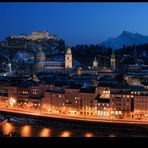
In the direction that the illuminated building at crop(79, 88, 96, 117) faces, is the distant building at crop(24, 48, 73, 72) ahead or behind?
behind

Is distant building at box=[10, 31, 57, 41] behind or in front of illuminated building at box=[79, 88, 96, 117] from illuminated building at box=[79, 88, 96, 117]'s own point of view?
behind

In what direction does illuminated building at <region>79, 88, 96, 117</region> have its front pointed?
toward the camera
